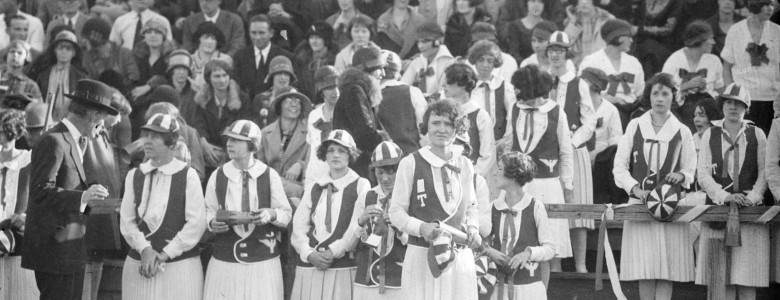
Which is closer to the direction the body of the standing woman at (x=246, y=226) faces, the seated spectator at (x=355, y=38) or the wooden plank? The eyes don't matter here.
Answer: the wooden plank

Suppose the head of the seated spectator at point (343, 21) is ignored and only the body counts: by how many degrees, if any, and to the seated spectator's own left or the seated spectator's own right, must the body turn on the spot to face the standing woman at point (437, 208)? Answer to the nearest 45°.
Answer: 0° — they already face them

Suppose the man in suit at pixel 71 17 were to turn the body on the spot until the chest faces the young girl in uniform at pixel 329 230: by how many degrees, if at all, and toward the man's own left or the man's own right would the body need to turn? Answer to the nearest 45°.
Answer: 0° — they already face them

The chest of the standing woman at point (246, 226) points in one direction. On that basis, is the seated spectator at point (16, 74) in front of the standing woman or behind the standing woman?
behind

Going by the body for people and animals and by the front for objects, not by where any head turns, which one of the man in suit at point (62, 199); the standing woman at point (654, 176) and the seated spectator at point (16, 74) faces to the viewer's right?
the man in suit

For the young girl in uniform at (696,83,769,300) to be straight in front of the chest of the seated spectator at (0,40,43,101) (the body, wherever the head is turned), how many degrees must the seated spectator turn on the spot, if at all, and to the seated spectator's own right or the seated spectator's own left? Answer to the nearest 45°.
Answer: approximately 45° to the seated spectator's own left

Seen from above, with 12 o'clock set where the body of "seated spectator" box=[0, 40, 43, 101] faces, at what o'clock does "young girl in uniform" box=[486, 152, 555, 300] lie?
The young girl in uniform is roughly at 11 o'clock from the seated spectator.

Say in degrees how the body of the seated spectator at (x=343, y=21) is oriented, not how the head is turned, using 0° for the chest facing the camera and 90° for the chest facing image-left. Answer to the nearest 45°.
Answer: approximately 0°

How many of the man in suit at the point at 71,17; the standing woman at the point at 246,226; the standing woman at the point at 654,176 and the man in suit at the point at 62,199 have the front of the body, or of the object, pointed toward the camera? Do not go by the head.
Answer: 3

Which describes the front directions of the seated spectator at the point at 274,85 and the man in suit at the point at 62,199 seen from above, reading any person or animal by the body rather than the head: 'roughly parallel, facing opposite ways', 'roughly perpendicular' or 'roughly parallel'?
roughly perpendicular

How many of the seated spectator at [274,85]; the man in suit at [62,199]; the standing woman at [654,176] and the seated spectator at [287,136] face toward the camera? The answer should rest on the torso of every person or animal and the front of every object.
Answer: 3

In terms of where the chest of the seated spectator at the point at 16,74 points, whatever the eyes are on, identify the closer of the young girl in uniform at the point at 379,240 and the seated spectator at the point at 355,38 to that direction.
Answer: the young girl in uniform
